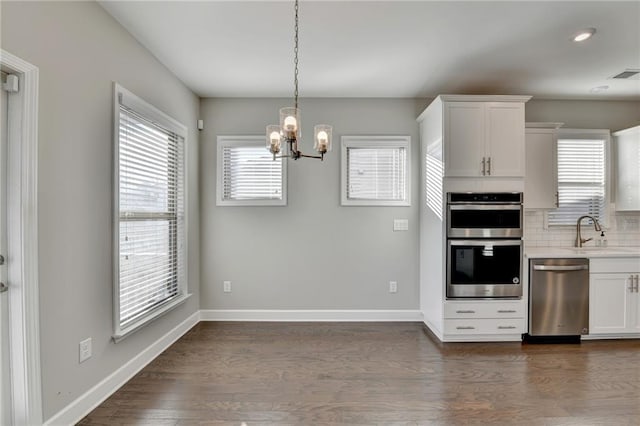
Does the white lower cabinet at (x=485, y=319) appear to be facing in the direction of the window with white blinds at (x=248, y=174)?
no

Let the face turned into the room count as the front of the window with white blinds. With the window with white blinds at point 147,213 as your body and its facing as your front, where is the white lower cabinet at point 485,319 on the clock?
The white lower cabinet is roughly at 11 o'clock from the window with white blinds.

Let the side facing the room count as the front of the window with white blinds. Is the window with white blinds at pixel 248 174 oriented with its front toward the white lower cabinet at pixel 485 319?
no

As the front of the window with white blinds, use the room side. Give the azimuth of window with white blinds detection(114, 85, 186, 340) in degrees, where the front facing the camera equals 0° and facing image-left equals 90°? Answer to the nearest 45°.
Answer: approximately 315°

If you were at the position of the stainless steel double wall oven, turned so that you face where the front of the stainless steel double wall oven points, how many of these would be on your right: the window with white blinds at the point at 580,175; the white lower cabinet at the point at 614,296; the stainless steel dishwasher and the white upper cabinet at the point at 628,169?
0

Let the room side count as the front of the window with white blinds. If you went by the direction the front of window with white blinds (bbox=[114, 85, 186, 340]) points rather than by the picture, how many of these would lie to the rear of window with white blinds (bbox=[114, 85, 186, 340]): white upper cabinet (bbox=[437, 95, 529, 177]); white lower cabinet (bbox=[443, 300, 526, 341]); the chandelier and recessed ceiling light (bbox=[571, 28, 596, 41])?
0

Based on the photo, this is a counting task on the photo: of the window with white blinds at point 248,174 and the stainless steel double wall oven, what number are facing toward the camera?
2

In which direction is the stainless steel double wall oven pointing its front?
toward the camera

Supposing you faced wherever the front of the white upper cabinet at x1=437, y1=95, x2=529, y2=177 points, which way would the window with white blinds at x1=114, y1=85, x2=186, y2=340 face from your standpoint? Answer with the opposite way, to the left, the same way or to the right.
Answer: to the left

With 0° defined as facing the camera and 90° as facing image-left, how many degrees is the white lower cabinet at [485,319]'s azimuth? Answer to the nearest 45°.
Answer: approximately 0°

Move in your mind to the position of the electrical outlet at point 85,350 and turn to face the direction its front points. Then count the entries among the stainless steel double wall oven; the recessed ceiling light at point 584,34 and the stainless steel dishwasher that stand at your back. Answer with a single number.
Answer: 0

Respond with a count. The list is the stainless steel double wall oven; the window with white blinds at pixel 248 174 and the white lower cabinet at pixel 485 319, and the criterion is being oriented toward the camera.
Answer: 3

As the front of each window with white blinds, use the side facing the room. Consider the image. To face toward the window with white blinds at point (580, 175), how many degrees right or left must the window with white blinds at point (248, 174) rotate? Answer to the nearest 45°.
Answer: approximately 90° to its left

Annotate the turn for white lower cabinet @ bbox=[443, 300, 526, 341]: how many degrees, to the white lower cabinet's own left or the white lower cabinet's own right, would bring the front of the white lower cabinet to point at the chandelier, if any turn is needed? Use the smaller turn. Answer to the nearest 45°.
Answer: approximately 45° to the white lower cabinet's own right

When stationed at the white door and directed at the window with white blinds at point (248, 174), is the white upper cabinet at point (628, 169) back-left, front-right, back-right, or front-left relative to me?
front-right

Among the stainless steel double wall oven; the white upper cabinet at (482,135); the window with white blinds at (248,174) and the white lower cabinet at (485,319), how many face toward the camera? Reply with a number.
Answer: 4

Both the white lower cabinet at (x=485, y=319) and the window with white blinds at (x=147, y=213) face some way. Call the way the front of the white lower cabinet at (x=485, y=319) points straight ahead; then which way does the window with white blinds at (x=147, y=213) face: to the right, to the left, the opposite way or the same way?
to the left

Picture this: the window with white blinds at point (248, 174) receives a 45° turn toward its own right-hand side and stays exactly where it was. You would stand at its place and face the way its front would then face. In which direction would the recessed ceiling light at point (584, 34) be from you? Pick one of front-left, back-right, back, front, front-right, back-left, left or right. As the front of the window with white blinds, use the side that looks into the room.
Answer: left

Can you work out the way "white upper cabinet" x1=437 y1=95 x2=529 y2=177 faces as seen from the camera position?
facing the viewer
